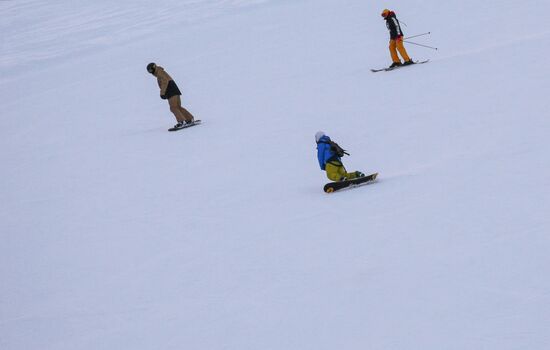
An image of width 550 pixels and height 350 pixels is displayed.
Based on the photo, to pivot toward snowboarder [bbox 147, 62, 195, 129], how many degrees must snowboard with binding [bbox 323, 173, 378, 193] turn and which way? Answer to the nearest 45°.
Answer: approximately 45° to its right

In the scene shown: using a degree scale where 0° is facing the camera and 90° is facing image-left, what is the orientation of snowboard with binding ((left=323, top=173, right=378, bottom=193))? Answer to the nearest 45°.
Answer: approximately 90°

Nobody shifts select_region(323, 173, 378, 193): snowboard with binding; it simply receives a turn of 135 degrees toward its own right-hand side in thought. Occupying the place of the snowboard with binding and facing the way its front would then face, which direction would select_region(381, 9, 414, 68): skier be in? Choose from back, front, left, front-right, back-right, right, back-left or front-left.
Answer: front-left
